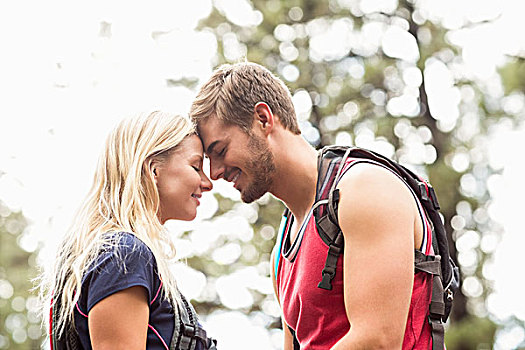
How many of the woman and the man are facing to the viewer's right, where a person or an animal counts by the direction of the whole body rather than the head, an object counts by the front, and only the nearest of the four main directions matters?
1

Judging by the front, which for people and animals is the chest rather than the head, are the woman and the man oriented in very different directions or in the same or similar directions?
very different directions

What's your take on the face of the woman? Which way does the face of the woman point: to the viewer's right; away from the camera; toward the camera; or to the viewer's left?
to the viewer's right

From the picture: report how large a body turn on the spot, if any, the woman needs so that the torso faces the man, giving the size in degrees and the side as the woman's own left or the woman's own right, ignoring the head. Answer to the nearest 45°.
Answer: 0° — they already face them

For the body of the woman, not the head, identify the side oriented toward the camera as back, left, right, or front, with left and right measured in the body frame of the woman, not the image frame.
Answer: right

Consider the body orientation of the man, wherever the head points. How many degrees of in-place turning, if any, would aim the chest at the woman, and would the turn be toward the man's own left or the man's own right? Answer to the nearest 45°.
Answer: approximately 45° to the man's own left

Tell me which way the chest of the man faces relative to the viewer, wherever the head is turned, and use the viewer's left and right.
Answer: facing to the left of the viewer
